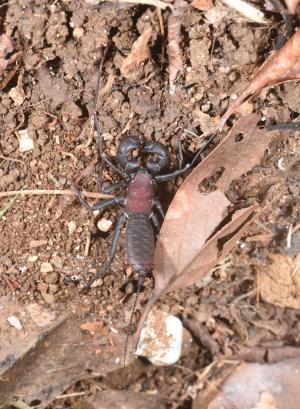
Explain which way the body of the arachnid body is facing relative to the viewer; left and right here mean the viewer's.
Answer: facing away from the viewer

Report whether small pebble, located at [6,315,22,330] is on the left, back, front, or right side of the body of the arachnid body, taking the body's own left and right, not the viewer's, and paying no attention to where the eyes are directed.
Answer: left
